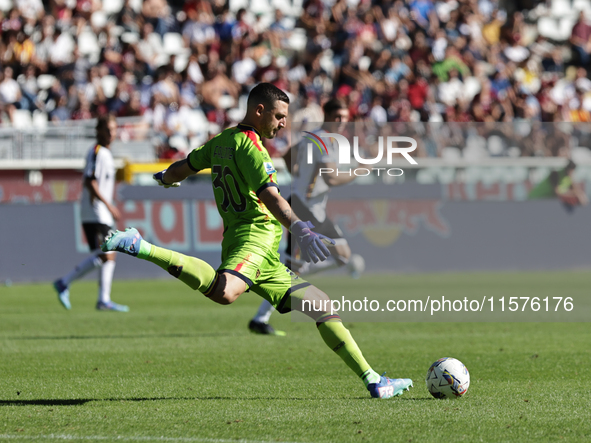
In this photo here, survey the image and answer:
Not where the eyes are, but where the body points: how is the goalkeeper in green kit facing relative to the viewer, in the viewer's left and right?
facing away from the viewer and to the right of the viewer

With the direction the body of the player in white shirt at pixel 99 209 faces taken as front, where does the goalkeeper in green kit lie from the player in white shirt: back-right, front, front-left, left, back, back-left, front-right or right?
right

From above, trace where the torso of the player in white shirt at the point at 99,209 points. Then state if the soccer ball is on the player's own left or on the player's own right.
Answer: on the player's own right

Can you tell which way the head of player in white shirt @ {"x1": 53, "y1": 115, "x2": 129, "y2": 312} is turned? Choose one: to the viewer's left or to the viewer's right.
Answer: to the viewer's right

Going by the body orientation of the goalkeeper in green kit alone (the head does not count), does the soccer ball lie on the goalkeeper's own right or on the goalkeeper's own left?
on the goalkeeper's own right

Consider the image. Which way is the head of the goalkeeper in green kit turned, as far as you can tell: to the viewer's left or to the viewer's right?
to the viewer's right

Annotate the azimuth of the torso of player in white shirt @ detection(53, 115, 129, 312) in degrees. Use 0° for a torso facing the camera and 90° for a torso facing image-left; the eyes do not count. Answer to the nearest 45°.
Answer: approximately 270°

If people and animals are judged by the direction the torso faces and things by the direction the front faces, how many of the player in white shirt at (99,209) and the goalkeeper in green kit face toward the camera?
0

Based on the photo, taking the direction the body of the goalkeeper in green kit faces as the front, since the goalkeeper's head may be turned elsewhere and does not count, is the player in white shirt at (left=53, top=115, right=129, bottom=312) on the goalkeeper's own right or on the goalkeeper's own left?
on the goalkeeper's own left

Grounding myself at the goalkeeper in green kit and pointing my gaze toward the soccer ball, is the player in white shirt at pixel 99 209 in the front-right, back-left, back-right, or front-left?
back-left
